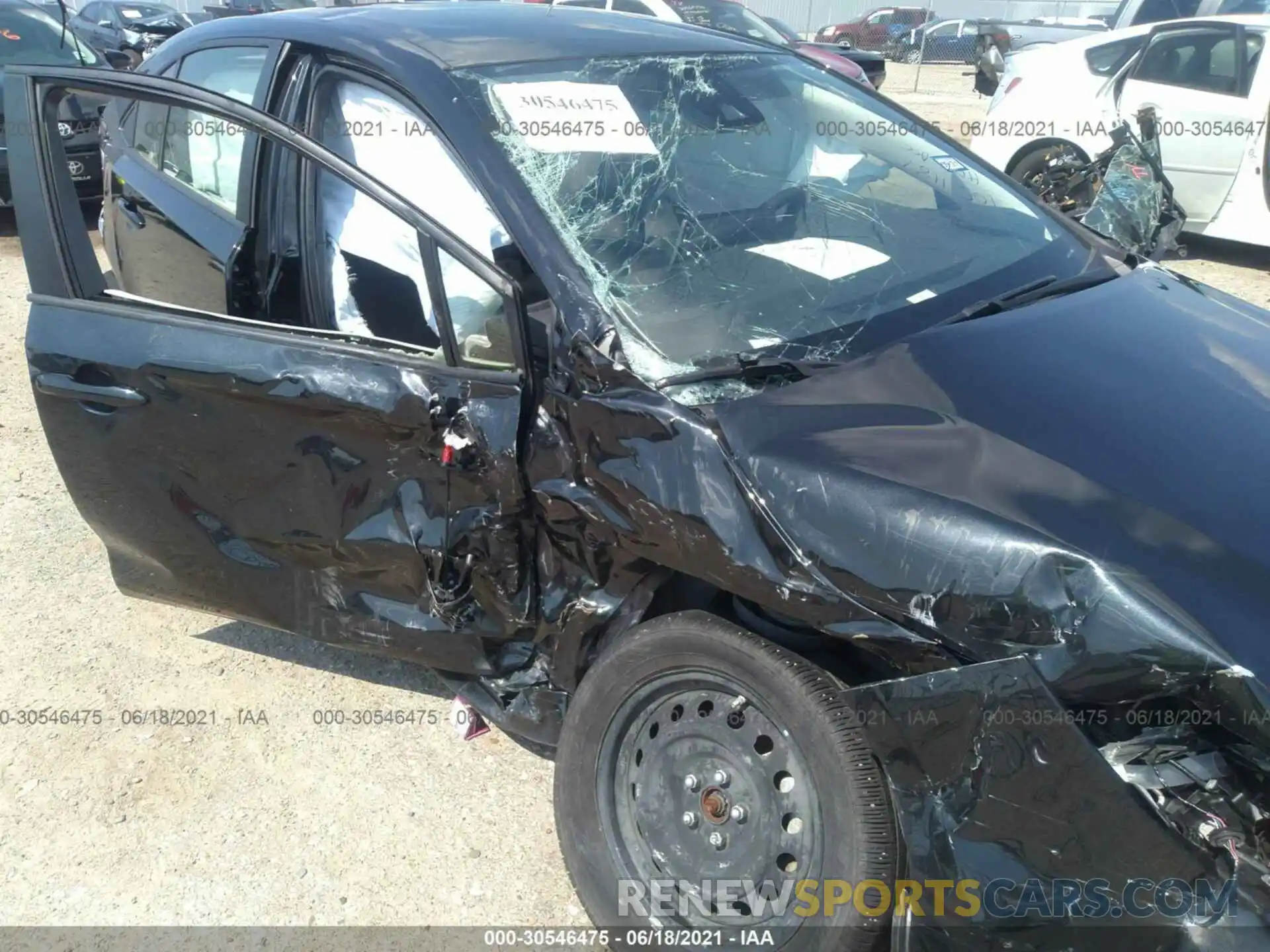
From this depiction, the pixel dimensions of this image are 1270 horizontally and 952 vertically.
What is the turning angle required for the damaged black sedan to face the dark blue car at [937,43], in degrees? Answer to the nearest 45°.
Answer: approximately 135° to its left

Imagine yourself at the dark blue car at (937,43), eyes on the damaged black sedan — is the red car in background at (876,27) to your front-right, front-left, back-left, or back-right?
back-right

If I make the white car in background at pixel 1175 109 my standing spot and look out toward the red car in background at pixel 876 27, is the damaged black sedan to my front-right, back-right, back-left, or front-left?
back-left

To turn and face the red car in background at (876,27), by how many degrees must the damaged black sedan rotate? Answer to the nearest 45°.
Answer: approximately 135° to its left

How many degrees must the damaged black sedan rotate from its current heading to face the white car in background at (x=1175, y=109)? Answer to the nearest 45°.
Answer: approximately 90° to its left

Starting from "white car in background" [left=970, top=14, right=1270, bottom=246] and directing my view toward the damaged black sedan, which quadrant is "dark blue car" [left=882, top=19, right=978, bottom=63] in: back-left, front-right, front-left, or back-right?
back-right

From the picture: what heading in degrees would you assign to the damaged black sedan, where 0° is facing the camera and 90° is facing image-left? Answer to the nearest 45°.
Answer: approximately 315°
